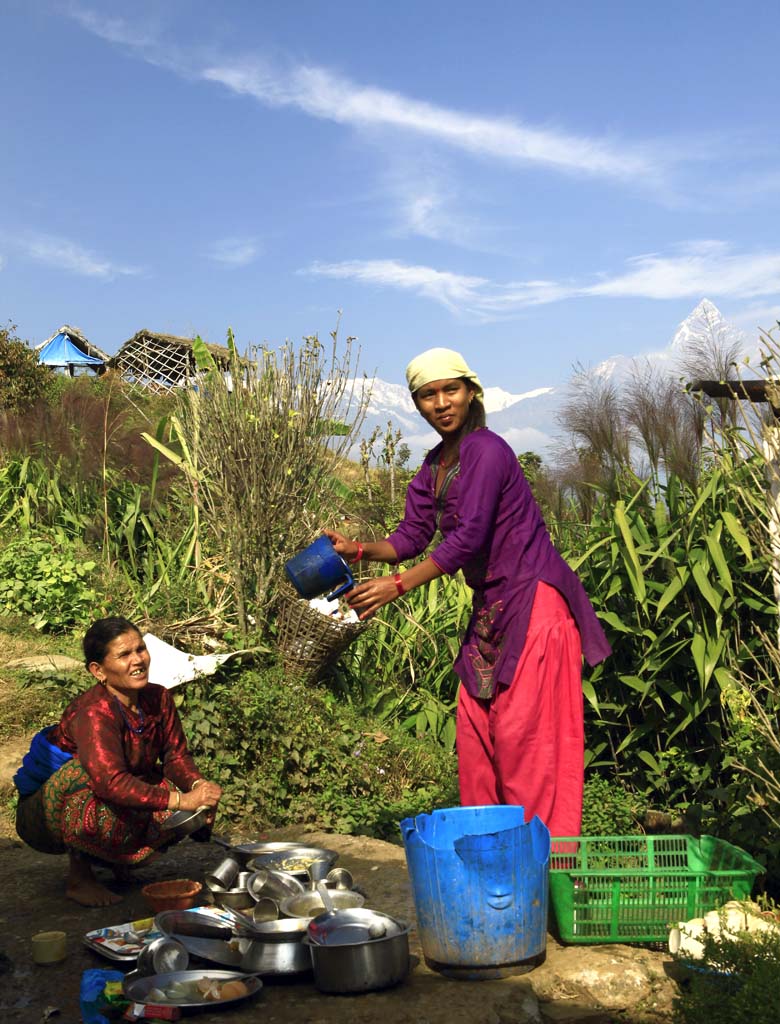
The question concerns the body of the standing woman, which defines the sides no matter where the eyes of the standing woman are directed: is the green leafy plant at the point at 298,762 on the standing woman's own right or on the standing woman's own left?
on the standing woman's own right

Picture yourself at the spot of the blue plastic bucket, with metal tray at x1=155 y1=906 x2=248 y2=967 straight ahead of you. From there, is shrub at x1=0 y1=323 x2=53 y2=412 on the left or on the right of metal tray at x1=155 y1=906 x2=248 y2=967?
right

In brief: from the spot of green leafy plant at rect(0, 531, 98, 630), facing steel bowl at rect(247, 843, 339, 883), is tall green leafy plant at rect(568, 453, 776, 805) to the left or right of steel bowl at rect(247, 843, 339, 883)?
left

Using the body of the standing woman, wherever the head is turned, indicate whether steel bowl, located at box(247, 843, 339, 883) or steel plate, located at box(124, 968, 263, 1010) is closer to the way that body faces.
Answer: the steel plate

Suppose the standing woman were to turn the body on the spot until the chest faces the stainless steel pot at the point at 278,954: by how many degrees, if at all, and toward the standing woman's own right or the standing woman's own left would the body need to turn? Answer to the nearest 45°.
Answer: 0° — they already face it

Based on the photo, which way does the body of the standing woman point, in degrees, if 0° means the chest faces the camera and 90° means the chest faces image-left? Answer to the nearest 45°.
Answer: approximately 45°

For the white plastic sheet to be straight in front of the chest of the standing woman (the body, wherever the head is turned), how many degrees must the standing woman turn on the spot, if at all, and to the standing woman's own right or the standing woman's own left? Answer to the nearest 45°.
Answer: approximately 90° to the standing woman's own right

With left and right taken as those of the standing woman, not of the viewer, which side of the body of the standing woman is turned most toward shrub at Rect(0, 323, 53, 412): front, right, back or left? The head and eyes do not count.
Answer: right

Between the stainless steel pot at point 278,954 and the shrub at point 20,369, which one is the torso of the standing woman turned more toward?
the stainless steel pot
